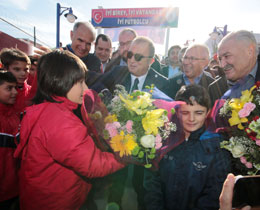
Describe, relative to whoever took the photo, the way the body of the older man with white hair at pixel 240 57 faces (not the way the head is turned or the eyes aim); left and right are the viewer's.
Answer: facing the viewer and to the left of the viewer

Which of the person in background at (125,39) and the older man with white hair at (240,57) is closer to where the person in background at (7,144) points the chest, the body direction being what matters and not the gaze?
the older man with white hair

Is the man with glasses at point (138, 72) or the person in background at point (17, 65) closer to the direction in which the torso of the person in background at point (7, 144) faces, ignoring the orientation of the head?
the man with glasses

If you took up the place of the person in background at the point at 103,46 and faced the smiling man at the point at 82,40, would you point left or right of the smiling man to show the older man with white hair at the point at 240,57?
left

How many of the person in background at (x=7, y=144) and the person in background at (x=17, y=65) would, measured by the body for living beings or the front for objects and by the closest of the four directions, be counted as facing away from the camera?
0

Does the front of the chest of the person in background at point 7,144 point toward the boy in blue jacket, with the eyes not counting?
yes

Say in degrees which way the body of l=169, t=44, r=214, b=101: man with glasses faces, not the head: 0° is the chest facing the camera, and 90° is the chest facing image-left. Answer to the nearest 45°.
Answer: approximately 45°

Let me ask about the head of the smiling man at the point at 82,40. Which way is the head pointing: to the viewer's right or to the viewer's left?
to the viewer's right
